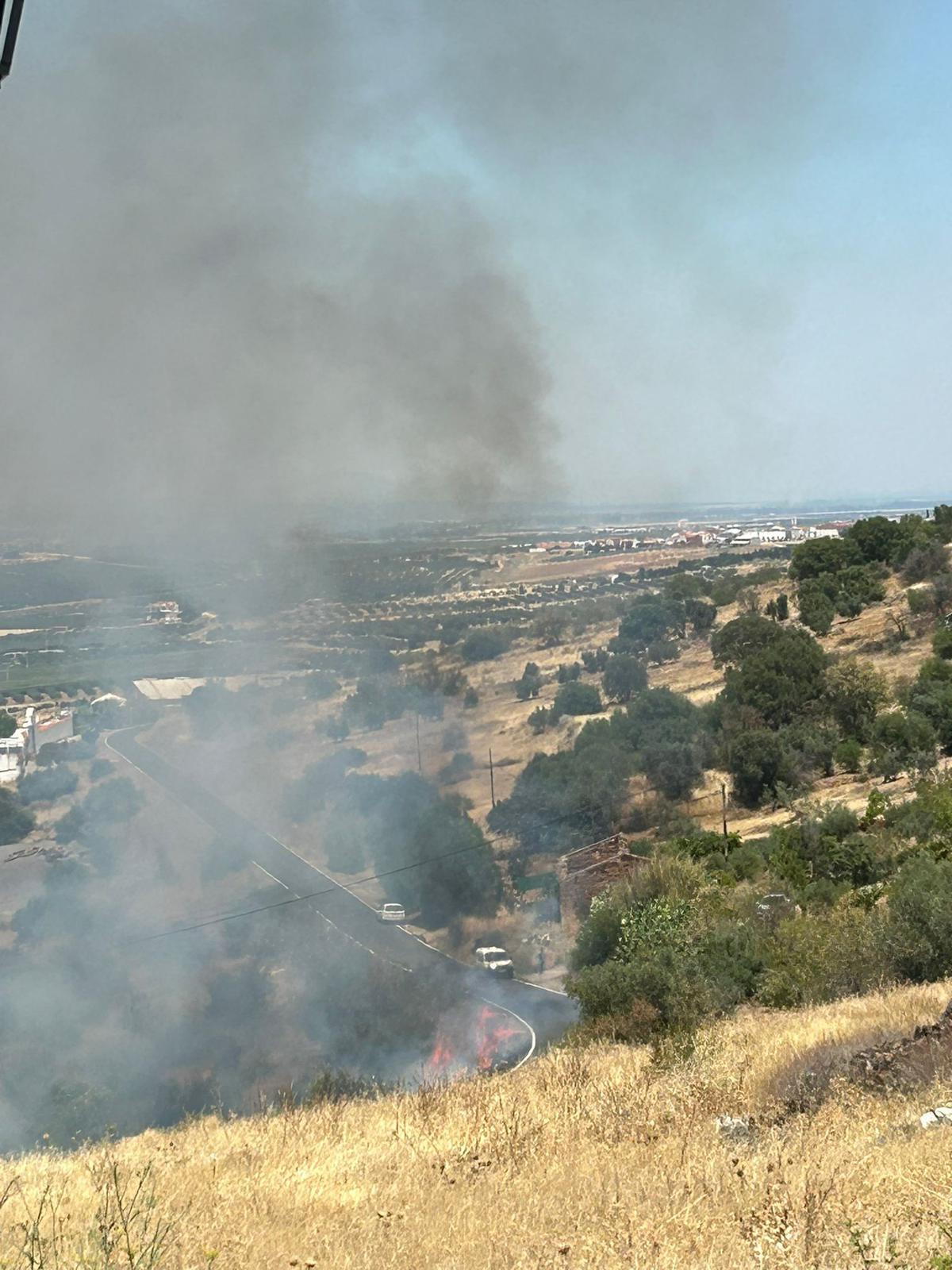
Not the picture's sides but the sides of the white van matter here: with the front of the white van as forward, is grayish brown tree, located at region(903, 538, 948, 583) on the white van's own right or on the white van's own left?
on the white van's own left

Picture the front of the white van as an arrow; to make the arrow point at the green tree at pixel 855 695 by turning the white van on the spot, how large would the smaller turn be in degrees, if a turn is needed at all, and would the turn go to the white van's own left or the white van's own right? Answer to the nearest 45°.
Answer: approximately 90° to the white van's own left

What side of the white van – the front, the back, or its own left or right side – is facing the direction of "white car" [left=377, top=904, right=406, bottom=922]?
back

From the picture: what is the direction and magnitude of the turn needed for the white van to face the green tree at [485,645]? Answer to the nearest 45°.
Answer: approximately 135° to its left

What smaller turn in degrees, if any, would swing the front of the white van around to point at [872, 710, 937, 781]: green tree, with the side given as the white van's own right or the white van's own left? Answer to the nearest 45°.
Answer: approximately 90° to the white van's own left

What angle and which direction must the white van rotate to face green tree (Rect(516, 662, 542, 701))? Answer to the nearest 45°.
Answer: approximately 135° to its left

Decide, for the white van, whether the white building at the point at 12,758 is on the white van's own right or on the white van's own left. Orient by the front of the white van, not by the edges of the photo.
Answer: on the white van's own right

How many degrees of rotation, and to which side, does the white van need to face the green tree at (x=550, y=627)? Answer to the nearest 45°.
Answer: approximately 135° to its left

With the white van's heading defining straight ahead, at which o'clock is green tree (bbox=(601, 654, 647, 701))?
The green tree is roughly at 8 o'clock from the white van.

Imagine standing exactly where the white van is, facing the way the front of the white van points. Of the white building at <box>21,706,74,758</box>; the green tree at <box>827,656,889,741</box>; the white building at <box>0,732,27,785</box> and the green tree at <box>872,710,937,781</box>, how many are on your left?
2

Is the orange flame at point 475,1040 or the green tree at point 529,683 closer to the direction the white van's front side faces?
the orange flame

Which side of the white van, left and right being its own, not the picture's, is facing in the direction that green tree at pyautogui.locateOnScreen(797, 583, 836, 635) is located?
left

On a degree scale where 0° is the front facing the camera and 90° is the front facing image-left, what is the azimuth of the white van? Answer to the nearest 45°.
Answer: approximately 315°
